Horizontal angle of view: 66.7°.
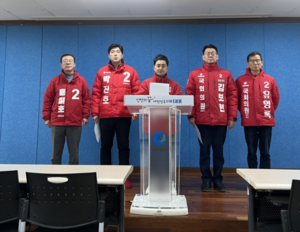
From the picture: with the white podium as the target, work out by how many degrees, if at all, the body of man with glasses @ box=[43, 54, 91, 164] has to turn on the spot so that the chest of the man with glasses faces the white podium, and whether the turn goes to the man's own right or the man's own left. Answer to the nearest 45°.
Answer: approximately 45° to the man's own left

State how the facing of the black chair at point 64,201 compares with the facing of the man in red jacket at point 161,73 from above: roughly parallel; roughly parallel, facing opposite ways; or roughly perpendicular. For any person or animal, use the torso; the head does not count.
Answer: roughly parallel, facing opposite ways

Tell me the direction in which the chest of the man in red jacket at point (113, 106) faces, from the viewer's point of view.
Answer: toward the camera

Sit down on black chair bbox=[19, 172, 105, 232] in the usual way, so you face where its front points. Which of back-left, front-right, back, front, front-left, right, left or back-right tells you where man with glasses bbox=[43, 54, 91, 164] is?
front

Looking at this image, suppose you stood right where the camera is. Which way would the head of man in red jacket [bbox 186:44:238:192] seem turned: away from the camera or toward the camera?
toward the camera

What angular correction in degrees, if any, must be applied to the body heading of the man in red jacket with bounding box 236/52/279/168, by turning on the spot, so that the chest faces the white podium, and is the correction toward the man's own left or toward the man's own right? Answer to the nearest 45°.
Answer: approximately 45° to the man's own right

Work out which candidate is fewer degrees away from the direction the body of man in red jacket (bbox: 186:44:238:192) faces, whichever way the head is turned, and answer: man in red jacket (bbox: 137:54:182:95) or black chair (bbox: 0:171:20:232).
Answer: the black chair

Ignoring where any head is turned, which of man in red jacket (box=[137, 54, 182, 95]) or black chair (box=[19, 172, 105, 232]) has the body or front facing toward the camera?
the man in red jacket

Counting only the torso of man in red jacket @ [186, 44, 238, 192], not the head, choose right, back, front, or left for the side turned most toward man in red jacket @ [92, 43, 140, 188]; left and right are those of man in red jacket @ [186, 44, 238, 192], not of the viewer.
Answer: right

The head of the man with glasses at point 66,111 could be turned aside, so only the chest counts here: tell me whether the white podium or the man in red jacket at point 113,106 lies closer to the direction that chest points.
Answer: the white podium

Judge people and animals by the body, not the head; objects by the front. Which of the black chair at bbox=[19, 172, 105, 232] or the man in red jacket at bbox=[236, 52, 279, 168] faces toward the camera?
the man in red jacket

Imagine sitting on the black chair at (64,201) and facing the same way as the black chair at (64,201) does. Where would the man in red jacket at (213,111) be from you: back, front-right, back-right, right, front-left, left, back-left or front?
front-right

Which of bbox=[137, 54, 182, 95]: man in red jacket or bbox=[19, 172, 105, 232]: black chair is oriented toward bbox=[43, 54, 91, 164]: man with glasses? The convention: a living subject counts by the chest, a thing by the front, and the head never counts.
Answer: the black chair

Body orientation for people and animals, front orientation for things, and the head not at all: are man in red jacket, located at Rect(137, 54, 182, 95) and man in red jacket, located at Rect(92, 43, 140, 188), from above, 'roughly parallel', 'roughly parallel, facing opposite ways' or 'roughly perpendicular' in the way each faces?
roughly parallel

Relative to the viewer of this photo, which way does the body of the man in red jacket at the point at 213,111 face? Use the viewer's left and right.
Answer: facing the viewer

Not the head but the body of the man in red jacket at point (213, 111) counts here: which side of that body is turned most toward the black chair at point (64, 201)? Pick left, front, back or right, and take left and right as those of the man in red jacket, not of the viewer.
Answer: front

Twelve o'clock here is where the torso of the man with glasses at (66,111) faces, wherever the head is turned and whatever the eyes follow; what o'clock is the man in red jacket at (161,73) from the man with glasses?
The man in red jacket is roughly at 10 o'clock from the man with glasses.

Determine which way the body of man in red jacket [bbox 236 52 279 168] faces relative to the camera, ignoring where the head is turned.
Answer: toward the camera

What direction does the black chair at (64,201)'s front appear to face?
away from the camera

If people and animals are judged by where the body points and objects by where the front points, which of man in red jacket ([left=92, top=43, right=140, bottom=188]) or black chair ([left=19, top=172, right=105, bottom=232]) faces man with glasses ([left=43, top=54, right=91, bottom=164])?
the black chair

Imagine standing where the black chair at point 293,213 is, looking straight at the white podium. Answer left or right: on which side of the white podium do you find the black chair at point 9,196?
left
